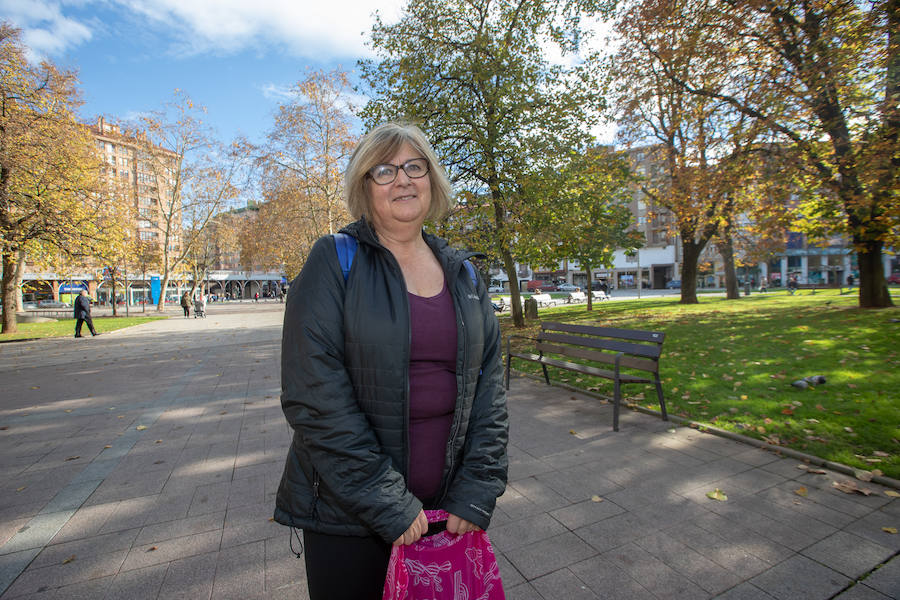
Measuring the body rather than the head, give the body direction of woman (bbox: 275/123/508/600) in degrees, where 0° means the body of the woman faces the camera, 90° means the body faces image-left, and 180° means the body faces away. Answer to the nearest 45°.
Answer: approximately 315°

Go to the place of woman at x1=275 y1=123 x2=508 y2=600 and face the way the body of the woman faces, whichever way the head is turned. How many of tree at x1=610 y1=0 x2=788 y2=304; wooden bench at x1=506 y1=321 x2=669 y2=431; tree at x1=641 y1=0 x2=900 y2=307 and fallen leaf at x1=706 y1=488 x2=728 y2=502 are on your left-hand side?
4

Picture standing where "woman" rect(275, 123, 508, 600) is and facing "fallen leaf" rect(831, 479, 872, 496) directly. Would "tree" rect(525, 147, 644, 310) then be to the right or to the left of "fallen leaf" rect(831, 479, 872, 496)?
left

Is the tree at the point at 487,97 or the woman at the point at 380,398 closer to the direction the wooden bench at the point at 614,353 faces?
the woman

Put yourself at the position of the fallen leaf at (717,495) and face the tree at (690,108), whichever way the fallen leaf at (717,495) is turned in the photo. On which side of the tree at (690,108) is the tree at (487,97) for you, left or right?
left

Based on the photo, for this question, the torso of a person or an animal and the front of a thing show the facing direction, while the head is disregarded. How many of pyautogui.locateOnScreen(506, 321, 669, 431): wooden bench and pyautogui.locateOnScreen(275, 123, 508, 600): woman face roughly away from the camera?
0

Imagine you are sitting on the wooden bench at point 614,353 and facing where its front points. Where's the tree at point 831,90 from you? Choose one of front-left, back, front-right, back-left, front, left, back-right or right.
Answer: back

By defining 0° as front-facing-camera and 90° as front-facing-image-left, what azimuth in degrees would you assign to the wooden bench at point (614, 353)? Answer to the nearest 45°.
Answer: approximately 45°

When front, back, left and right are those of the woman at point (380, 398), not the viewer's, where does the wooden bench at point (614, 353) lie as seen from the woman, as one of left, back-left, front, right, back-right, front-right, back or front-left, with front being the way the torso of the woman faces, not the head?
left

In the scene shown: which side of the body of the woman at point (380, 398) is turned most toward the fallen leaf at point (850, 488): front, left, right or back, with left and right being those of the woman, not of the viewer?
left

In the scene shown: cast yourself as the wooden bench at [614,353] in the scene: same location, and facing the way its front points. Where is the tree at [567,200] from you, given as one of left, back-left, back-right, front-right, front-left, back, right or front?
back-right

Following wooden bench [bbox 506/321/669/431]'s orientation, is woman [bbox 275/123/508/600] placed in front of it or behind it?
in front

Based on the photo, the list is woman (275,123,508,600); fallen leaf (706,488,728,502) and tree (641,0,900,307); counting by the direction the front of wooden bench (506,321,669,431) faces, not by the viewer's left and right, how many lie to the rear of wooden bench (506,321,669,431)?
1
